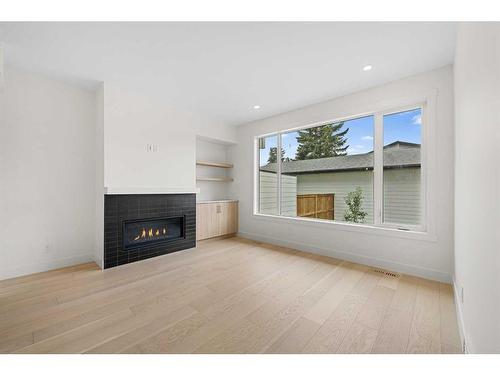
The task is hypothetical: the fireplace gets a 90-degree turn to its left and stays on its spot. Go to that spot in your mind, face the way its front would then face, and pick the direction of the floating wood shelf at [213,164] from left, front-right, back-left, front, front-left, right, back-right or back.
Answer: front

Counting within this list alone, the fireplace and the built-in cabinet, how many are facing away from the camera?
0

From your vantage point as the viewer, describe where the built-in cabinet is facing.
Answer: facing the viewer and to the right of the viewer

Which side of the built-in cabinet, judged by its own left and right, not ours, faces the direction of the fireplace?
right

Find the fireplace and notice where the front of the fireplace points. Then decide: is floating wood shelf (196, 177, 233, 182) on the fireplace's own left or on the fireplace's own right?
on the fireplace's own left
